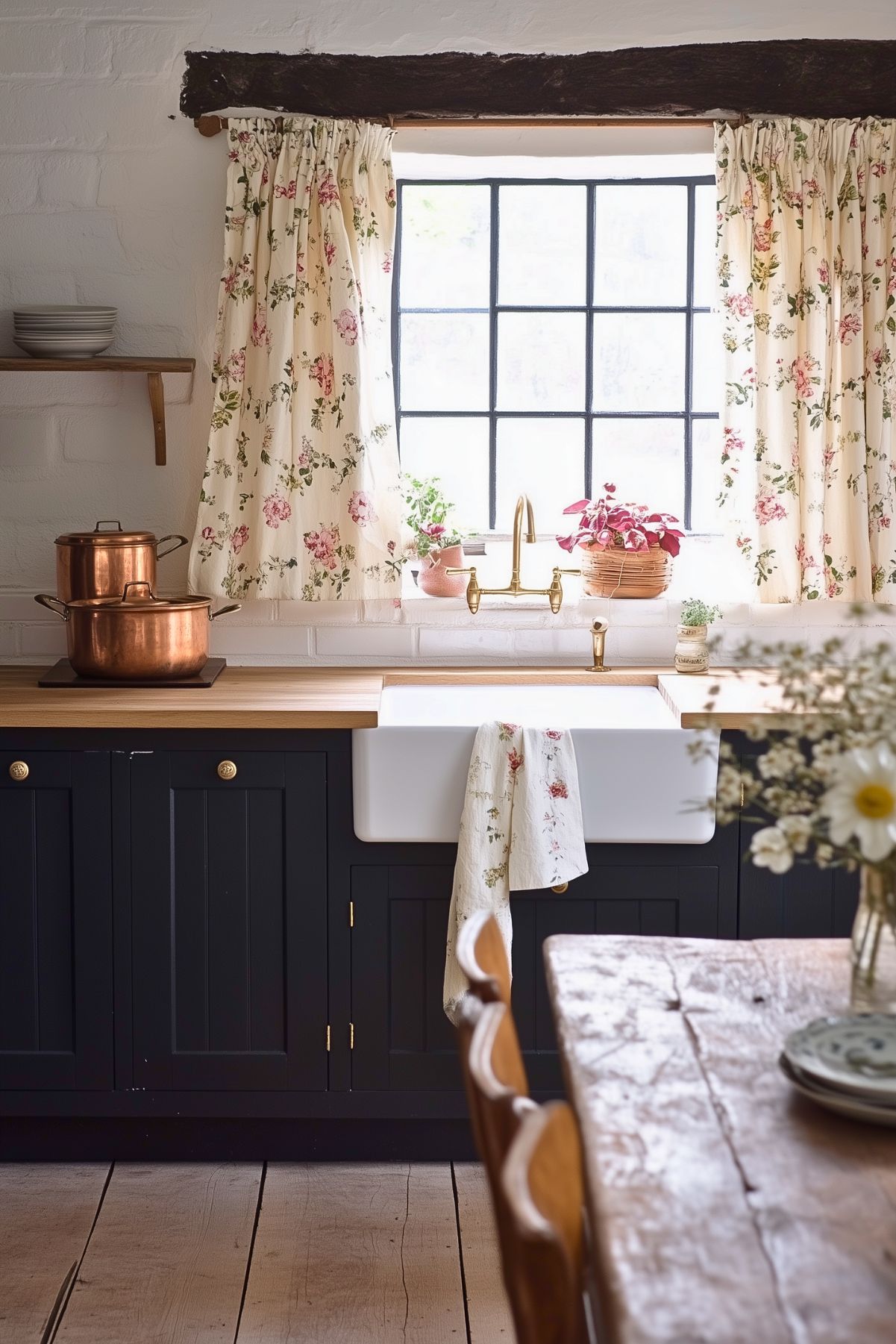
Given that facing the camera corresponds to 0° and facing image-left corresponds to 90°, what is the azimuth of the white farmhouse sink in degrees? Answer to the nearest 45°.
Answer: approximately 0°

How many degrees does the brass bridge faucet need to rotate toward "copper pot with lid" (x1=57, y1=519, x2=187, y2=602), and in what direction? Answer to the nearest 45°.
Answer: approximately 90° to its right

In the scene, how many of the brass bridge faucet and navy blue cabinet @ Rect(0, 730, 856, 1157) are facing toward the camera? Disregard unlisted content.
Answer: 2

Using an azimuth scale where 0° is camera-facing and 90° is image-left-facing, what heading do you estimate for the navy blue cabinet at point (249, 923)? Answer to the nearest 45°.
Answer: approximately 0°

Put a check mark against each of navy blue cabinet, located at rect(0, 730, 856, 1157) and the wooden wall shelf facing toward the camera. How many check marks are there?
2
